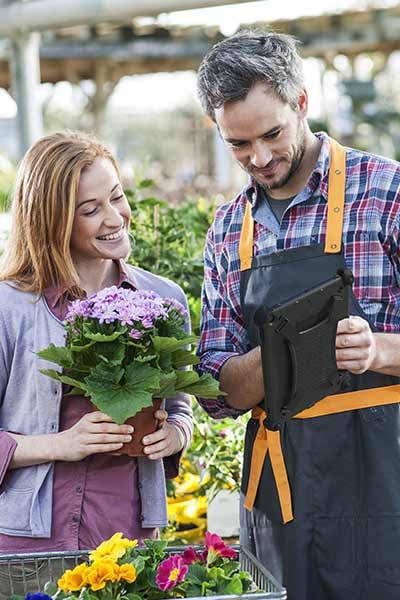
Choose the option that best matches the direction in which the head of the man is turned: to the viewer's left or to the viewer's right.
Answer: to the viewer's left

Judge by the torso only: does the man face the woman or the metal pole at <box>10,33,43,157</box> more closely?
the woman

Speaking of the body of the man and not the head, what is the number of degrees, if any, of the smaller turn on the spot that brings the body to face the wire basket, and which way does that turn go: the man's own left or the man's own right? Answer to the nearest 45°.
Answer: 0° — they already face it

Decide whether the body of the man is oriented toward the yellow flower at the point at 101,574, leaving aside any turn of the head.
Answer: yes

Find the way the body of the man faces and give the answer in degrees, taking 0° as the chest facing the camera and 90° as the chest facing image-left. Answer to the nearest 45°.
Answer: approximately 45°

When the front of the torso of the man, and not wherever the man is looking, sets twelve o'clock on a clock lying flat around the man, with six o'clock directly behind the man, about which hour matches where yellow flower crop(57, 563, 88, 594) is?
The yellow flower is roughly at 12 o'clock from the man.
